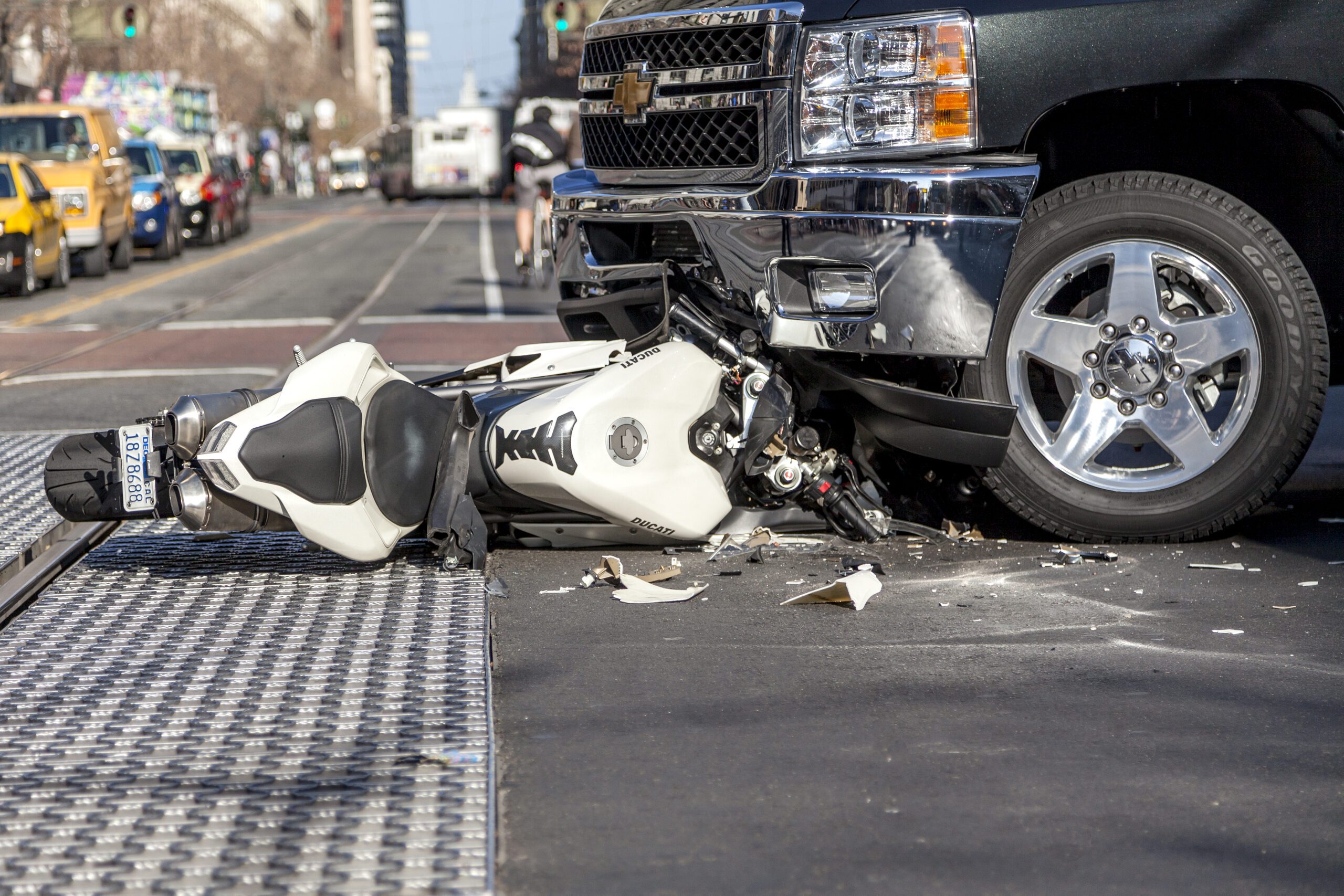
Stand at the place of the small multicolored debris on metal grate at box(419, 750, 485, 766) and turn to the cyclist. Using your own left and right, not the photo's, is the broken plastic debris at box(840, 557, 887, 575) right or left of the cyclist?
right

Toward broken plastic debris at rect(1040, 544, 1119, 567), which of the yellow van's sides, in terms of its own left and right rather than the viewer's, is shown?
front

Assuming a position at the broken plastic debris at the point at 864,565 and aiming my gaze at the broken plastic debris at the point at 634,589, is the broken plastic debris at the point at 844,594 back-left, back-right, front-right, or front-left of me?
front-left

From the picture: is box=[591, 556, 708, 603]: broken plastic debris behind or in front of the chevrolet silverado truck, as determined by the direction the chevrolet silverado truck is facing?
in front

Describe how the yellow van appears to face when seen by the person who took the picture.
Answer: facing the viewer

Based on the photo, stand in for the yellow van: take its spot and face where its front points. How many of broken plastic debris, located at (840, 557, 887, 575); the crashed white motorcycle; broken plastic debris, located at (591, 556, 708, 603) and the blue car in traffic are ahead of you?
3

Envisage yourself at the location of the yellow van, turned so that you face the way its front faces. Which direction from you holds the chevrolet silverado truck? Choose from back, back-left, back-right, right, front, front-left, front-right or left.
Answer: front

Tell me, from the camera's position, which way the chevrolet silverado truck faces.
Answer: facing the viewer and to the left of the viewer

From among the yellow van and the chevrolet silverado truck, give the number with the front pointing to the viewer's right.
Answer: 0

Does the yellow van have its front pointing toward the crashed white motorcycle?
yes

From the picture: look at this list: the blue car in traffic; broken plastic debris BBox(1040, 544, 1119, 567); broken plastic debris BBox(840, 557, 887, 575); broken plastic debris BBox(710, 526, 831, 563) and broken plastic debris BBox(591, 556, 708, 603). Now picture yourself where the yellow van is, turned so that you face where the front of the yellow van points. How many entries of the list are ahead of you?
4

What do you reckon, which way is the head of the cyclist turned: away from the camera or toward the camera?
away from the camera

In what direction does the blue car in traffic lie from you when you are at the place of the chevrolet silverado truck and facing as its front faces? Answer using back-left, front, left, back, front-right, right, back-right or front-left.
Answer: right
